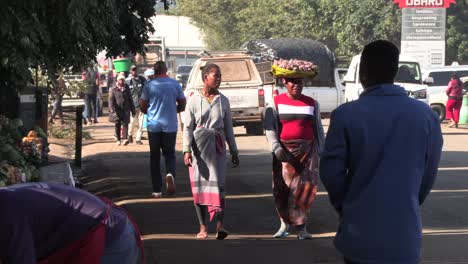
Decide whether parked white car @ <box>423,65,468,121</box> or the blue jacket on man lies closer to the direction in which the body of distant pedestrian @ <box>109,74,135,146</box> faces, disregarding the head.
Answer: the blue jacket on man

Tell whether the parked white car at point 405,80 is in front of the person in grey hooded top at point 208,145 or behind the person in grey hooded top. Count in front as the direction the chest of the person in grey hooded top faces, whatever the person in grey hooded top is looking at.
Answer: behind

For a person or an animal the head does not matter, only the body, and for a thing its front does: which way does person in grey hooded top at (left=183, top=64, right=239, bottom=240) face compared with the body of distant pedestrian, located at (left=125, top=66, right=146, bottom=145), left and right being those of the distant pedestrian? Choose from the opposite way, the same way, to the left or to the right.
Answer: the same way

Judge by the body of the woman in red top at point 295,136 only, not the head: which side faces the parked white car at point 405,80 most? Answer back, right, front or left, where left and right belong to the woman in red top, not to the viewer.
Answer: back

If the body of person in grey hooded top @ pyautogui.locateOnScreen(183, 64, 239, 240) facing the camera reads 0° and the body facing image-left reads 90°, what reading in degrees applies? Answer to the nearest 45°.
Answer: approximately 0°

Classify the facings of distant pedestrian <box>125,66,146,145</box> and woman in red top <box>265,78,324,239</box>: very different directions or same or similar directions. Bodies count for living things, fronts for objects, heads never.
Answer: same or similar directions

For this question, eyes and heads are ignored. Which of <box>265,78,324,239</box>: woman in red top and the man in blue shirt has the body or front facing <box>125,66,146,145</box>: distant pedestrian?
the man in blue shirt

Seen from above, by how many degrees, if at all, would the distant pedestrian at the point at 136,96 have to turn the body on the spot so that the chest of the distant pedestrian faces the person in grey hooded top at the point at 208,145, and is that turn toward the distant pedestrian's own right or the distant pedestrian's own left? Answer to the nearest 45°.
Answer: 0° — they already face them

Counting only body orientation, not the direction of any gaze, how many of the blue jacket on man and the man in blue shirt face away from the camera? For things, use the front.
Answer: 2

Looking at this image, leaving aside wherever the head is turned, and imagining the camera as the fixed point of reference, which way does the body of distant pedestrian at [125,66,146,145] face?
toward the camera

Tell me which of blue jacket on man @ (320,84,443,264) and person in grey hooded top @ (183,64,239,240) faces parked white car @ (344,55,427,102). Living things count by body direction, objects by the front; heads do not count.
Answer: the blue jacket on man

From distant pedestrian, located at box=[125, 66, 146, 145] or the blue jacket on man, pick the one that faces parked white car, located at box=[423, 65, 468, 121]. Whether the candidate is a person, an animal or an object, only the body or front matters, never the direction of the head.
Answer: the blue jacket on man

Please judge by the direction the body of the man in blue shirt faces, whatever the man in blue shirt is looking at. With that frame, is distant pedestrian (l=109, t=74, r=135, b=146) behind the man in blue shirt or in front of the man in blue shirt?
in front

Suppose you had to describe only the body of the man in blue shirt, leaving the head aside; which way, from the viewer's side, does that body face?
away from the camera

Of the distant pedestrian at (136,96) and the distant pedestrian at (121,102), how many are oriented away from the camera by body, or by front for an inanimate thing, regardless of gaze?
0

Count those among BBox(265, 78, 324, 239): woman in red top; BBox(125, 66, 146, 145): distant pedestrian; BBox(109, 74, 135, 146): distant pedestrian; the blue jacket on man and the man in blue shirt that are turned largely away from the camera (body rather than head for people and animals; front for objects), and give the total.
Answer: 2

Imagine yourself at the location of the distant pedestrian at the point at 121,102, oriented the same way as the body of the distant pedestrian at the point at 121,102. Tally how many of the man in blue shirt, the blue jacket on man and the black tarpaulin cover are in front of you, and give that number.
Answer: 2

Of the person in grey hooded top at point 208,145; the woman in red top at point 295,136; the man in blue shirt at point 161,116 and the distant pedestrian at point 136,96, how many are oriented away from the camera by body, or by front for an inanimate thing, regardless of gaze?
1

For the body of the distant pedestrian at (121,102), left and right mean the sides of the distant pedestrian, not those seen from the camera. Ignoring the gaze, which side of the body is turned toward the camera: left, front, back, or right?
front

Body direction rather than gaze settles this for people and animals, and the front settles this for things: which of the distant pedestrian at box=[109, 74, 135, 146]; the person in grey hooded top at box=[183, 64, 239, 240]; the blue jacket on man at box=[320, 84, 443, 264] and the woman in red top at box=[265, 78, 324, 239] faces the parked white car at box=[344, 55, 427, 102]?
the blue jacket on man

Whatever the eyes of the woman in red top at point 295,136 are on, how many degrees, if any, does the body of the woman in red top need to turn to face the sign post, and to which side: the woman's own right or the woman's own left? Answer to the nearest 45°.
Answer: approximately 180°

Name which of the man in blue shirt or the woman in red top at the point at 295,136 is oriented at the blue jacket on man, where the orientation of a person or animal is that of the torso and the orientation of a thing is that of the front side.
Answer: the woman in red top
